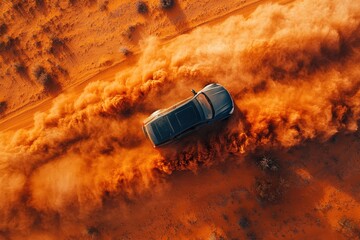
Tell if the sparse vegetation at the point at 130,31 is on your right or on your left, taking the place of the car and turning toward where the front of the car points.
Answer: on your left

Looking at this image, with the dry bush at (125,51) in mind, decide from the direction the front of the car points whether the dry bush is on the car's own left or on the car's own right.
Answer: on the car's own left

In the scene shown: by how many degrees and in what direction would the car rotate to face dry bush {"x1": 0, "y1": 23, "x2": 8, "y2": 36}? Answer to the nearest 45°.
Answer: approximately 90° to its left

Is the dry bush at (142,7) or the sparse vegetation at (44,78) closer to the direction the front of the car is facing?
the dry bush

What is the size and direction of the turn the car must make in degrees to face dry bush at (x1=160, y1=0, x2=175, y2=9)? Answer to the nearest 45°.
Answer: approximately 45° to its left

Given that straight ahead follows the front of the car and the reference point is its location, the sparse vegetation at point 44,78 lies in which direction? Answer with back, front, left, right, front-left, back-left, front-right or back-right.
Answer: left

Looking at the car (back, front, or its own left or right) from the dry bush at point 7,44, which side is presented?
left

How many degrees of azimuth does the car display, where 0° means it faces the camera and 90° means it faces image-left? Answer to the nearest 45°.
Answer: approximately 225°

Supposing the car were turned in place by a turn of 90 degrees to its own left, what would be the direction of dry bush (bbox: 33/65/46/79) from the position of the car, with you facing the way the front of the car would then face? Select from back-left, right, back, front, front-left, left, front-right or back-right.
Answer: front

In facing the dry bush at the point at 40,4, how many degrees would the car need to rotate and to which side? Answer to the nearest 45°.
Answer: approximately 90° to its left

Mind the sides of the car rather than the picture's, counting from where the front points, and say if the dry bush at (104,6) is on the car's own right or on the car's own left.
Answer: on the car's own left

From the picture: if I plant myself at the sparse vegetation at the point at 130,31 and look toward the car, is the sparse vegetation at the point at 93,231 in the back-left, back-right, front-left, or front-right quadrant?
front-right

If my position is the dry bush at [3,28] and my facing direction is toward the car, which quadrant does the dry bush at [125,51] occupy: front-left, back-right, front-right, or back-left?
front-left
